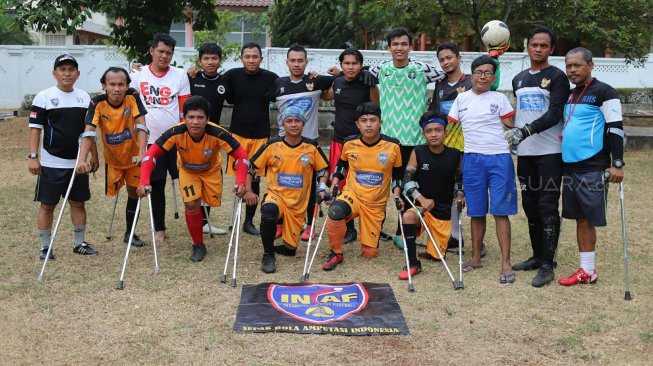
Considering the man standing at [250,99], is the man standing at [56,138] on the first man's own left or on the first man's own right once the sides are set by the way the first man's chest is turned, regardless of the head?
on the first man's own right

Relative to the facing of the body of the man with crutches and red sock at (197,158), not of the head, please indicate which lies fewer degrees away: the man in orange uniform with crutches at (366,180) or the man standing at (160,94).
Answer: the man in orange uniform with crutches

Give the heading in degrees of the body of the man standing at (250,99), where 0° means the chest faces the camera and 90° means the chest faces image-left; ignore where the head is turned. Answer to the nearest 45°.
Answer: approximately 0°

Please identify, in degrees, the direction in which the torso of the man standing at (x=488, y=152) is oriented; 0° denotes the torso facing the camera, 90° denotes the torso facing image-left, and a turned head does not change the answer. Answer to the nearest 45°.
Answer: approximately 0°

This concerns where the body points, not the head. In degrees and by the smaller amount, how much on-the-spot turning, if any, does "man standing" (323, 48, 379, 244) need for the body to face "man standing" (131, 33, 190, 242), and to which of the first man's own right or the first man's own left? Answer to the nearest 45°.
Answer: approximately 90° to the first man's own right

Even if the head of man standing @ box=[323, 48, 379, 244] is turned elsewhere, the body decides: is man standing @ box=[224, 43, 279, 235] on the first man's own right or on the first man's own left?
on the first man's own right

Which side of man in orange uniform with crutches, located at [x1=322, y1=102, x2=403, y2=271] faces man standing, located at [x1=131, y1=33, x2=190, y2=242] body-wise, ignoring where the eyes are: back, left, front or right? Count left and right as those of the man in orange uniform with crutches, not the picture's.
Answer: right
